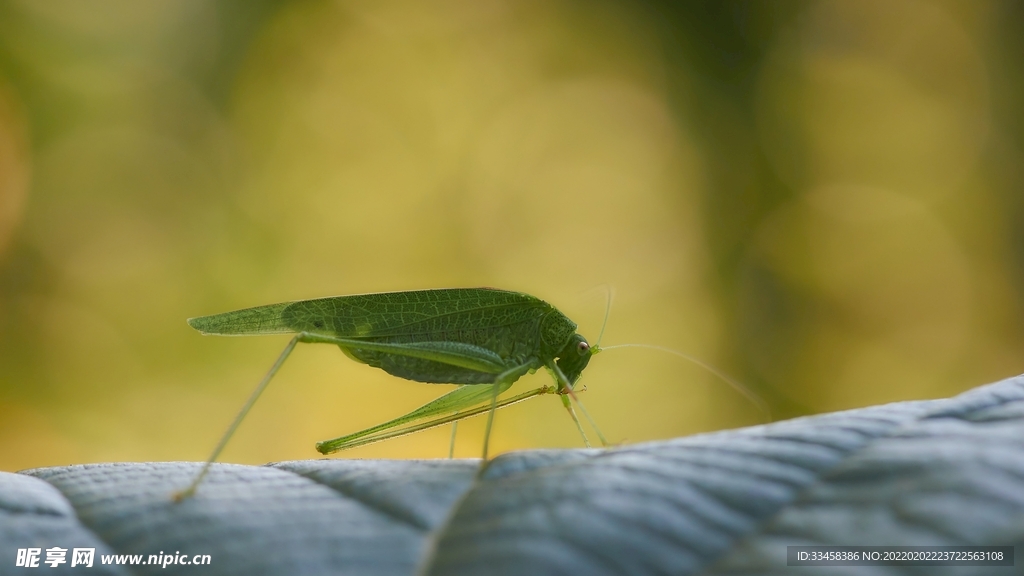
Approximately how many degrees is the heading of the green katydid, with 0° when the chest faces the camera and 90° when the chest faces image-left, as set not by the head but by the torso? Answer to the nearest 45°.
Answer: approximately 270°
